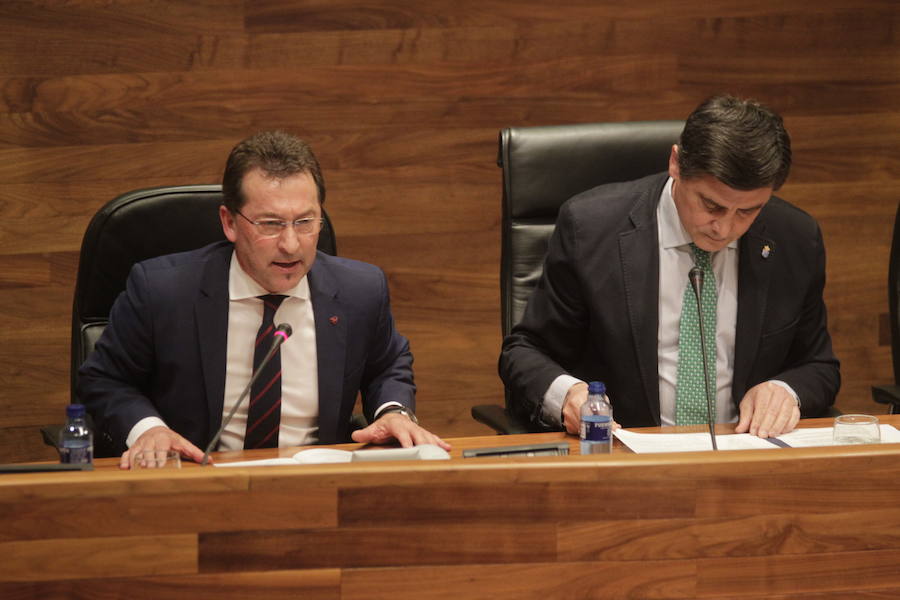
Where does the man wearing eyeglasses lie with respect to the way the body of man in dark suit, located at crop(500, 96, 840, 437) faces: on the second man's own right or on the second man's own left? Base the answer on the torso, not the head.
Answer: on the second man's own right

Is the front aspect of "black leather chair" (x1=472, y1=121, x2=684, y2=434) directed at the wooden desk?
yes

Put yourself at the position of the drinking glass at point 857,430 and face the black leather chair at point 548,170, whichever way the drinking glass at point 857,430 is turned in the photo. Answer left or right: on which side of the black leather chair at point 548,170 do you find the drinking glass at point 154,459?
left

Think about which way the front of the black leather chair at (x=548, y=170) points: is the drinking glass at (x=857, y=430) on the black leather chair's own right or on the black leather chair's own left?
on the black leather chair's own left

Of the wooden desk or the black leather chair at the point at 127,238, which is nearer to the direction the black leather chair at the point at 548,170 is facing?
the wooden desk

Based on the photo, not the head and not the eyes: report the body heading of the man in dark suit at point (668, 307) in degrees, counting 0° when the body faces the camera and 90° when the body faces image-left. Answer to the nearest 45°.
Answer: approximately 0°

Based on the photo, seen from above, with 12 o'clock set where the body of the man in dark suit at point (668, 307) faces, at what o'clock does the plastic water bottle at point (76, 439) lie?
The plastic water bottle is roughly at 2 o'clock from the man in dark suit.

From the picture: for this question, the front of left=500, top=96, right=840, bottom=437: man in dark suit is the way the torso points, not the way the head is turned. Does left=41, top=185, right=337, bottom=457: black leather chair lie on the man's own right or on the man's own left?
on the man's own right
